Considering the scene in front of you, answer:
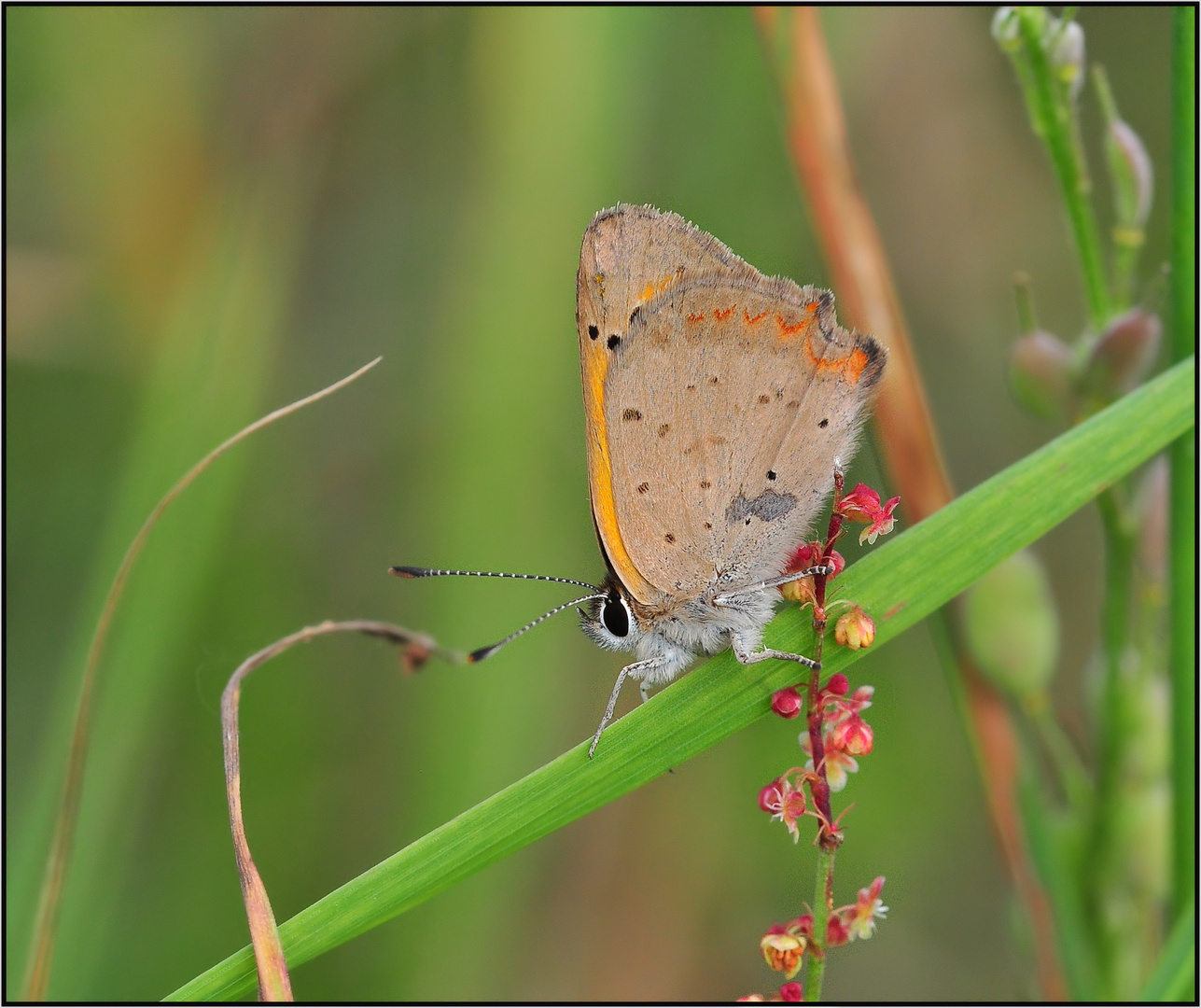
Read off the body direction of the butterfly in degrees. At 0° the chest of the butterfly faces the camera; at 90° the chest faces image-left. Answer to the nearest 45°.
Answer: approximately 90°
